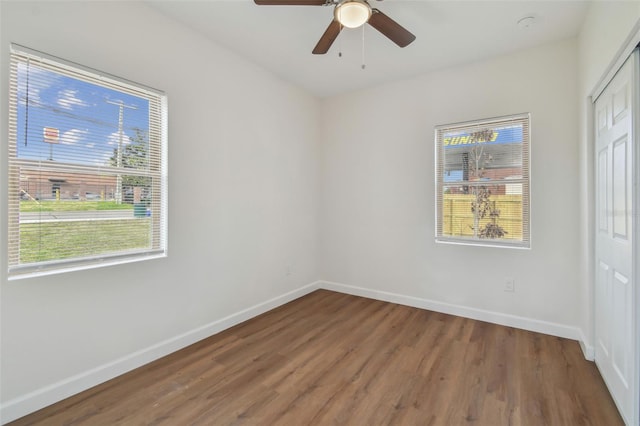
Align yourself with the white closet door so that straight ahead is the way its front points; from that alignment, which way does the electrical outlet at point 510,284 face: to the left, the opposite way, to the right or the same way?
to the left

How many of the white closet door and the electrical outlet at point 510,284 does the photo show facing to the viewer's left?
1

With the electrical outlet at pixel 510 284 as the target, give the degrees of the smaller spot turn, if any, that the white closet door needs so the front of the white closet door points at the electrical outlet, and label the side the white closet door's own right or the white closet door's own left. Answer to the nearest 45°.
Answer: approximately 45° to the white closet door's own right

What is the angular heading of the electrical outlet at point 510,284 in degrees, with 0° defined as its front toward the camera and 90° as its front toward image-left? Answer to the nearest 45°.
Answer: approximately 0°

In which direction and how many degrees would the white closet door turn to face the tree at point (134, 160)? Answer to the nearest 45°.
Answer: approximately 45° to its left

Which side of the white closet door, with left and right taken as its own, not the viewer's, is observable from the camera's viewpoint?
left

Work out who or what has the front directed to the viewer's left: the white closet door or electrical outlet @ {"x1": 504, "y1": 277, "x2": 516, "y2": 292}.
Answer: the white closet door
